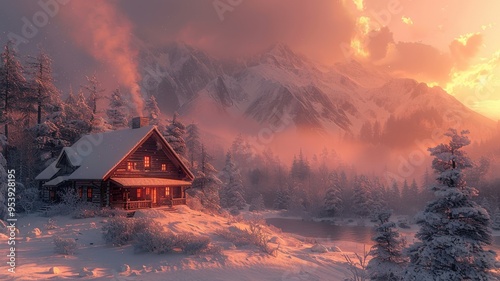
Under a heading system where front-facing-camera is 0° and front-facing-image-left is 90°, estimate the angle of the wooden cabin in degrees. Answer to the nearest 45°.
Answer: approximately 315°

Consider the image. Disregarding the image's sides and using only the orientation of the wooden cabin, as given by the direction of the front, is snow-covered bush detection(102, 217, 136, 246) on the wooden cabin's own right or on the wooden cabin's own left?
on the wooden cabin's own right

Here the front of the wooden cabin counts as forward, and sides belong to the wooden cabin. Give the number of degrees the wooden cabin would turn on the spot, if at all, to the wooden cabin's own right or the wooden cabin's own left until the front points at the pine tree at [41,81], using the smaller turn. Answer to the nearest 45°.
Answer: approximately 180°

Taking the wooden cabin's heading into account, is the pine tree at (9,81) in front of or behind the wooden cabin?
behind

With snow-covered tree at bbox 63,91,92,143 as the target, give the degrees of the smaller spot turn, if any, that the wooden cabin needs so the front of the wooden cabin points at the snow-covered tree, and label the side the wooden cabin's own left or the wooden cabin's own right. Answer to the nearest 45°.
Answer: approximately 135° to the wooden cabin's own left

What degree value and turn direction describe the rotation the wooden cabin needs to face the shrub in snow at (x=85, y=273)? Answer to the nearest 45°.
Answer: approximately 45° to its right

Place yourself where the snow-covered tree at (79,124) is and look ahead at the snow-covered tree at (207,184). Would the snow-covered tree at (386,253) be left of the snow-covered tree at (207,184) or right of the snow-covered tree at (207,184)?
right

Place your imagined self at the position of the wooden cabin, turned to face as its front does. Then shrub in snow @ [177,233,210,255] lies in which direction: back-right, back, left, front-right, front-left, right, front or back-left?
front-right

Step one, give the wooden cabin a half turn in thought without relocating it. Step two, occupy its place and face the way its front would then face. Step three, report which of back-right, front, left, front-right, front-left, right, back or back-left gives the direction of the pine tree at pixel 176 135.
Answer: right

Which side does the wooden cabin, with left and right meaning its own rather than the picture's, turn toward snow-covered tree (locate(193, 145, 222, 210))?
left

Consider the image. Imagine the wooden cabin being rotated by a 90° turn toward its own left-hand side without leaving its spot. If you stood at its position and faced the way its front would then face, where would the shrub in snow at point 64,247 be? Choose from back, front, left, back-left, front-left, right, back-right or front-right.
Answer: back-right

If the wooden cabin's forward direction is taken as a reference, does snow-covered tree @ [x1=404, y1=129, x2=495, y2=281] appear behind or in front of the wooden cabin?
in front
